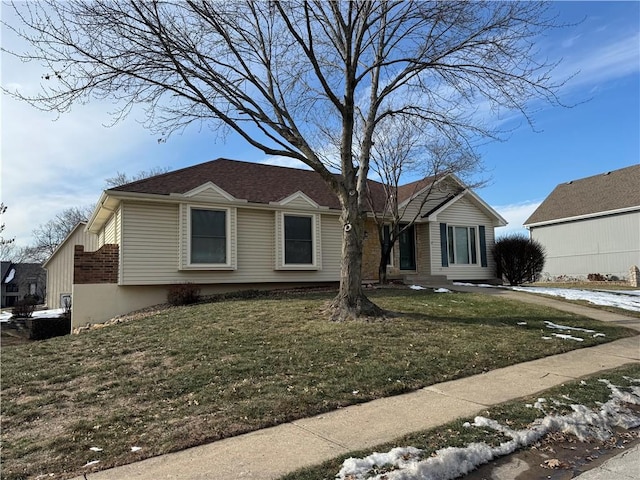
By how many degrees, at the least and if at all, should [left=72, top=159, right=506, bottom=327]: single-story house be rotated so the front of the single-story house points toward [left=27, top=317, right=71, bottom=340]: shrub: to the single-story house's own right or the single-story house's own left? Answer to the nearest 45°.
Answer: approximately 90° to the single-story house's own right

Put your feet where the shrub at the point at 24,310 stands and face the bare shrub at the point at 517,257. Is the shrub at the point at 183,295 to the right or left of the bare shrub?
right

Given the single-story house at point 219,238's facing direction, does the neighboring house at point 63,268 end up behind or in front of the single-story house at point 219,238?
behind

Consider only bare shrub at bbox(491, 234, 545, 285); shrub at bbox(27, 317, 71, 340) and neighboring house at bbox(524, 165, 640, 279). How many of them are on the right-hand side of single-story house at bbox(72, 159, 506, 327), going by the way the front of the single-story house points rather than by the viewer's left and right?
1

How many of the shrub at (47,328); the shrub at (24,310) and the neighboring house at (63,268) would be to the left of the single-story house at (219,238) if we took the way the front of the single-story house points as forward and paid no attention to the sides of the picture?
0

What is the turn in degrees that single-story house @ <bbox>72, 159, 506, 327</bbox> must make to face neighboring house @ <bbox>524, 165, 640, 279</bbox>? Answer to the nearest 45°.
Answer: approximately 135° to its left

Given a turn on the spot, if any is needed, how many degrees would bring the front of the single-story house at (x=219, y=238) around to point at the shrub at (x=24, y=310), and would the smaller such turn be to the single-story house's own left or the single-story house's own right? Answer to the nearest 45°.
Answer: approximately 135° to the single-story house's own right

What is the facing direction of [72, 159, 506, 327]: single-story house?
toward the camera

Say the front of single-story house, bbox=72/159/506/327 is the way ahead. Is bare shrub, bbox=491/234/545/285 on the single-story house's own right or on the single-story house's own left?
on the single-story house's own left
